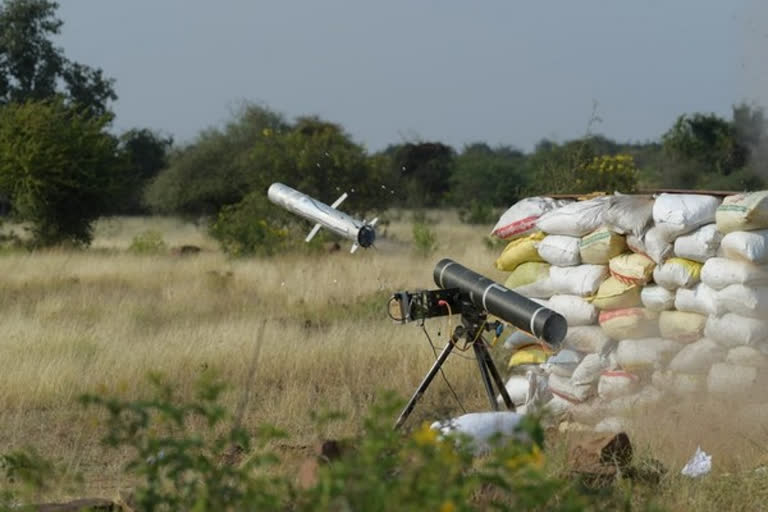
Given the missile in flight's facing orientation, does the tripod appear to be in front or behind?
behind

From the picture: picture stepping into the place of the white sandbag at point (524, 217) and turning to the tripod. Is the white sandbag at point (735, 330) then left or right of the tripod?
left

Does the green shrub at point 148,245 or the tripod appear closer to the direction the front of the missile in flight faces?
the green shrub

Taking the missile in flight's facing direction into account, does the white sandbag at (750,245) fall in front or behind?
behind

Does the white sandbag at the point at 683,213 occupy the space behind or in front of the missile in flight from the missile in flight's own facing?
behind

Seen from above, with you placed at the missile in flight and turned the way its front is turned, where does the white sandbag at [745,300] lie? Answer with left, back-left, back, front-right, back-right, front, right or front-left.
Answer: back

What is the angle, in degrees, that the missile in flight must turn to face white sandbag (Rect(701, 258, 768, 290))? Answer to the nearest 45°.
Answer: approximately 180°

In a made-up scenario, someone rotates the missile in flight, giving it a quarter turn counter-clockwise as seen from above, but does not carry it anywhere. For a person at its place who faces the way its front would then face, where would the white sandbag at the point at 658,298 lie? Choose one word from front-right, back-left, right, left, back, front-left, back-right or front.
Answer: left

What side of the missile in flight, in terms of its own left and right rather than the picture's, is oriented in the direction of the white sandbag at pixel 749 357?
back

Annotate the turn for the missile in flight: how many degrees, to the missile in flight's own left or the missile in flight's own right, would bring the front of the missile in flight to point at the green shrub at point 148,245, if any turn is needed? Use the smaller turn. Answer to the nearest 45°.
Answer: approximately 45° to the missile in flight's own right

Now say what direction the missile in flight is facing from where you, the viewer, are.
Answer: facing away from the viewer and to the left of the viewer

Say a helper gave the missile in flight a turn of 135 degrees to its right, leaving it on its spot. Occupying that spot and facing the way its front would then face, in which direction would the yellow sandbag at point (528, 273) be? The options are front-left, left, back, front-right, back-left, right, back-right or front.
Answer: front-right

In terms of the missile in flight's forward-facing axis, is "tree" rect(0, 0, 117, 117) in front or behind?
in front

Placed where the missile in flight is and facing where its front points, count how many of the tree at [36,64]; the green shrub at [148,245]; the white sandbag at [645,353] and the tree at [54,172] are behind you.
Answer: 1

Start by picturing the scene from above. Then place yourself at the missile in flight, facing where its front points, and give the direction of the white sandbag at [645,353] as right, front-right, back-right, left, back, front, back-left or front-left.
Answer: back

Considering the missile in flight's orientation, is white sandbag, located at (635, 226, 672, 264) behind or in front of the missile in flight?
behind
